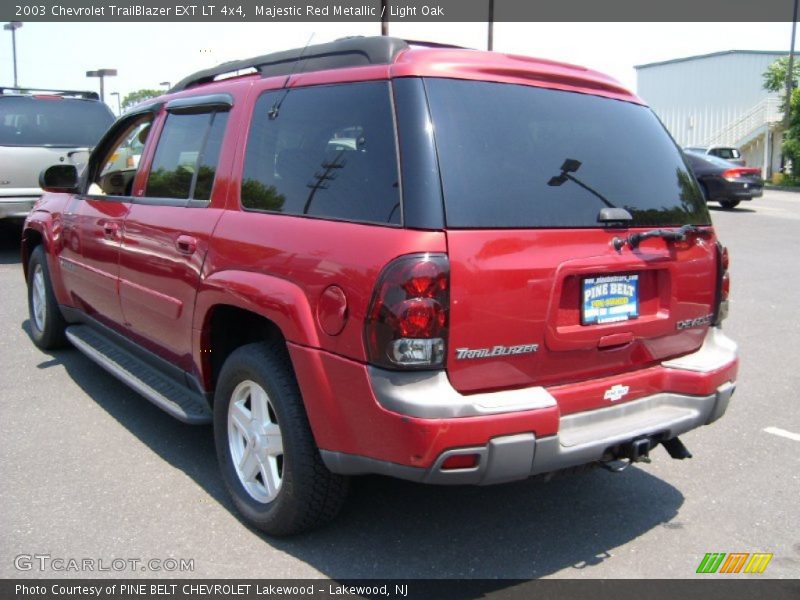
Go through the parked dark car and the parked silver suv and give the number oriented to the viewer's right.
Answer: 0

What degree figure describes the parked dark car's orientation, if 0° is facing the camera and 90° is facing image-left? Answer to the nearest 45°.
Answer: approximately 135°

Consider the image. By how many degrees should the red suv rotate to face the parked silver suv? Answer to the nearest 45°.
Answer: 0° — it already faces it

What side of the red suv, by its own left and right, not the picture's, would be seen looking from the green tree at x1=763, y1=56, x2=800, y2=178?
right

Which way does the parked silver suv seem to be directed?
away from the camera

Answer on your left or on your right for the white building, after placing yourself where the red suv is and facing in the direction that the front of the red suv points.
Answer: on your right

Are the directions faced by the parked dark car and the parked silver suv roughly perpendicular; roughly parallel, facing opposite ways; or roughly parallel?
roughly parallel

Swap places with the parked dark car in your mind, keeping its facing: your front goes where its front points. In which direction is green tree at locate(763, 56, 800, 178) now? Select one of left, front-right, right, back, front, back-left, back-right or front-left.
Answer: front-right

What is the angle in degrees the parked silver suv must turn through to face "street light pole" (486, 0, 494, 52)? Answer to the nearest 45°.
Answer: approximately 45° to its right

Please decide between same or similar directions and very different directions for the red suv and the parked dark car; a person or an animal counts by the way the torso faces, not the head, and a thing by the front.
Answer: same or similar directions

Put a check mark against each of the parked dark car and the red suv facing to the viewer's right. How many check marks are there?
0

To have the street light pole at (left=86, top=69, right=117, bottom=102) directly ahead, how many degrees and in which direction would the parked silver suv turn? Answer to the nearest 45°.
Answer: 0° — it already faces it

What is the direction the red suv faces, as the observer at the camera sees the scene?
facing away from the viewer and to the left of the viewer
